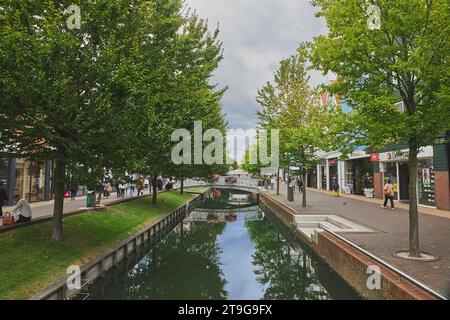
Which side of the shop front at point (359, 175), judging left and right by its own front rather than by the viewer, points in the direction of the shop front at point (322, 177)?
right

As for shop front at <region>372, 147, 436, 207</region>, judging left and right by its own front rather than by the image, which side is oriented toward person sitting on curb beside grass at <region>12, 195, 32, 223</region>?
front

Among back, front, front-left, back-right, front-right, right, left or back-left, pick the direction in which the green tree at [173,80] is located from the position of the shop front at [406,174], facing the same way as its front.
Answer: front

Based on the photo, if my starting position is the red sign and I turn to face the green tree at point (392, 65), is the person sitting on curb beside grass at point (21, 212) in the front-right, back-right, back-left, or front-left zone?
front-right

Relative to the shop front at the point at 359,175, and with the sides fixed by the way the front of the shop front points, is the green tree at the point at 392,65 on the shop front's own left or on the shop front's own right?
on the shop front's own left

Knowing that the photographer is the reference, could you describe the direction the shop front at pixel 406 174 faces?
facing the viewer and to the left of the viewer

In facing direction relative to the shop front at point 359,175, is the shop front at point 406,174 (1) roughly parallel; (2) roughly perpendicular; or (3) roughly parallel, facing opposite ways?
roughly parallel

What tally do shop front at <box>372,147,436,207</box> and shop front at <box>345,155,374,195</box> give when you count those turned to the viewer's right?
0

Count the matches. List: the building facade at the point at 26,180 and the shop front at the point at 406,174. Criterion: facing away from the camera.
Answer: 0

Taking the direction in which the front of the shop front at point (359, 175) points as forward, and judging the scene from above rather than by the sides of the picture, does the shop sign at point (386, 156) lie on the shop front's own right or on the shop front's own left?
on the shop front's own left

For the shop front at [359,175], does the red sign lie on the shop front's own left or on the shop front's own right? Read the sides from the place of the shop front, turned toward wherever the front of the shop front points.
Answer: on the shop front's own left

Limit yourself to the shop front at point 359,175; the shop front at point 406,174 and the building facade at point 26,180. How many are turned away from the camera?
0
